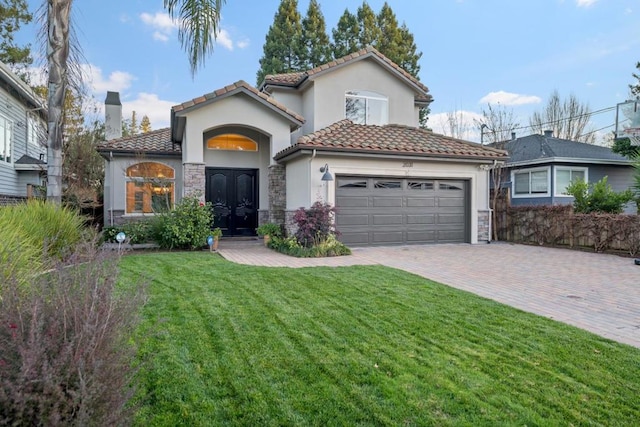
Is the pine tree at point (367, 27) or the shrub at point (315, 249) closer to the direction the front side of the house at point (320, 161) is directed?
the shrub

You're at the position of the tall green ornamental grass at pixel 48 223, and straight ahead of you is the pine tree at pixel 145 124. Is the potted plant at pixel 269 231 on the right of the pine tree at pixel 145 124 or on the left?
right

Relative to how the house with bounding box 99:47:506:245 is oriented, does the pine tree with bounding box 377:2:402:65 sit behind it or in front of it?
behind

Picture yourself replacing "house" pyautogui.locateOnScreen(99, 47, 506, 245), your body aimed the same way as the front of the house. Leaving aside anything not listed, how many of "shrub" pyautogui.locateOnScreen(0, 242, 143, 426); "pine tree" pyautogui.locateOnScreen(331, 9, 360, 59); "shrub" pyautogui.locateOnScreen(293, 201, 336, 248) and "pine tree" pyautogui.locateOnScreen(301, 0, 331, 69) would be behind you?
2

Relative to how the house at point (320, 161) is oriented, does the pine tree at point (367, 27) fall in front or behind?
behind

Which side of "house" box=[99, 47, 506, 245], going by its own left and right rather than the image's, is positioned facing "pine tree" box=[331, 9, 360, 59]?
back

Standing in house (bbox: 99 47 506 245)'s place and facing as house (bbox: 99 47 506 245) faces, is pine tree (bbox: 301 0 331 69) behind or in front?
behind

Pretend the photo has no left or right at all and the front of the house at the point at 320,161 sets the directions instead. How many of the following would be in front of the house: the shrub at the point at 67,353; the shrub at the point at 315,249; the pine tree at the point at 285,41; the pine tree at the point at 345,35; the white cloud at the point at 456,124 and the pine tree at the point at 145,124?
2

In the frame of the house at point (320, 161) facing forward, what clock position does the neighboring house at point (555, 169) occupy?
The neighboring house is roughly at 8 o'clock from the house.

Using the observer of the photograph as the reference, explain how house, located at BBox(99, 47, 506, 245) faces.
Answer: facing the viewer

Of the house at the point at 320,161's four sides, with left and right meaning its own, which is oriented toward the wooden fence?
left

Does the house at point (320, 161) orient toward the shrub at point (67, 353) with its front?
yes

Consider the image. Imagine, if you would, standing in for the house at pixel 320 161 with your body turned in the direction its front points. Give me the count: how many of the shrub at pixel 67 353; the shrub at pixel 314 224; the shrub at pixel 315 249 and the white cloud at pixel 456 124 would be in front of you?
3

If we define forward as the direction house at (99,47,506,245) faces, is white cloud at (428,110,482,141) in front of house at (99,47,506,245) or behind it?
behind

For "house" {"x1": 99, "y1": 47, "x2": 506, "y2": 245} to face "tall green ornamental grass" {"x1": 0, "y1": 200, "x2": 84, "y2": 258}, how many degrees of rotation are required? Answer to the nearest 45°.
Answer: approximately 45° to its right
